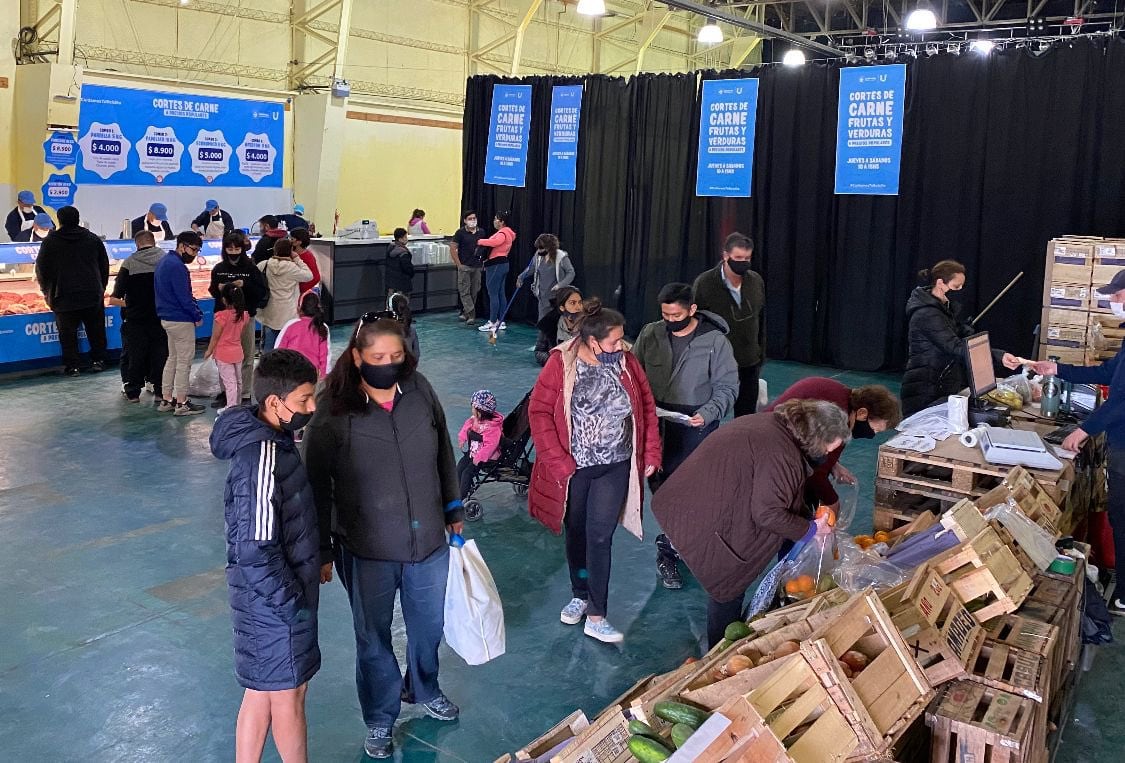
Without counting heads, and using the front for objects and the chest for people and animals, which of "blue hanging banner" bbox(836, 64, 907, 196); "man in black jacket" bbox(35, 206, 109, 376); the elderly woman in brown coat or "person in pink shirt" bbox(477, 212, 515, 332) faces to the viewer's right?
the elderly woman in brown coat

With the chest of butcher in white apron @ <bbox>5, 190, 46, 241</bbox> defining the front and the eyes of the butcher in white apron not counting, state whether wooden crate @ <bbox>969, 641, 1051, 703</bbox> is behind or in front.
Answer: in front

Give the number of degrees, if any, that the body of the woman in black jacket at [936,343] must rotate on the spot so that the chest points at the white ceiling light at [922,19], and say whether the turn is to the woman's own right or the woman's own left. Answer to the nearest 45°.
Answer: approximately 90° to the woman's own left

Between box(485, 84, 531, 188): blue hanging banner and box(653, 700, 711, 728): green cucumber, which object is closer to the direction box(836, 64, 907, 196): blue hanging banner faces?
the green cucumber

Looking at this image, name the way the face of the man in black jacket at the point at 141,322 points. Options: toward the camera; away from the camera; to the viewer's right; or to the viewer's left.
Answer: away from the camera

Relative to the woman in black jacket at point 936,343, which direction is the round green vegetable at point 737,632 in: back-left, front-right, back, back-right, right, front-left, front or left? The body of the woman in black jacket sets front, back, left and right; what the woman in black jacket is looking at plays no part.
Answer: right

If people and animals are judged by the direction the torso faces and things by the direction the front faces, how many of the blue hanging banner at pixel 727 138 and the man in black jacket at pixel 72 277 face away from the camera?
1

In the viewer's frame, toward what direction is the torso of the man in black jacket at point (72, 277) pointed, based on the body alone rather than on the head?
away from the camera

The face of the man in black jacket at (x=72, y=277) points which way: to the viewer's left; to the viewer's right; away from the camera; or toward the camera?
away from the camera

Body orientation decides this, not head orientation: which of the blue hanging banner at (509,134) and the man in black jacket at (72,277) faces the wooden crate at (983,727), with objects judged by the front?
the blue hanging banner

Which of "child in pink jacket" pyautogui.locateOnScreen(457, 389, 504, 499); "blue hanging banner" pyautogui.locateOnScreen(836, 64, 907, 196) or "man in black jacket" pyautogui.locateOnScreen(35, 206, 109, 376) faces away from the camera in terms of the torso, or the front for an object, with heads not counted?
the man in black jacket

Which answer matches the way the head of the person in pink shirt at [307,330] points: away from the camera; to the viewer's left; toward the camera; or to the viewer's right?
away from the camera

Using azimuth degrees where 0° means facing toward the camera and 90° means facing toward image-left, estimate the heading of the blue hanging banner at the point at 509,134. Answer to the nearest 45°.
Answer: approximately 0°

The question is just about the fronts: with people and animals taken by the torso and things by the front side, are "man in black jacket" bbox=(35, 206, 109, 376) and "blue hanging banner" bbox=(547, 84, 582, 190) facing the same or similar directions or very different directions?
very different directions

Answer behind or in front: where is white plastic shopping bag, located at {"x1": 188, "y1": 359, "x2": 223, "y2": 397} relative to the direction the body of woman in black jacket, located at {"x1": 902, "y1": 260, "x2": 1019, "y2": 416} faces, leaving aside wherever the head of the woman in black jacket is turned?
behind

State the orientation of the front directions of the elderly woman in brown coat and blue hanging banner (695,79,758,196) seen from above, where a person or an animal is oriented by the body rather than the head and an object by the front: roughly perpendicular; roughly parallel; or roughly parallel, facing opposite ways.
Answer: roughly perpendicular
